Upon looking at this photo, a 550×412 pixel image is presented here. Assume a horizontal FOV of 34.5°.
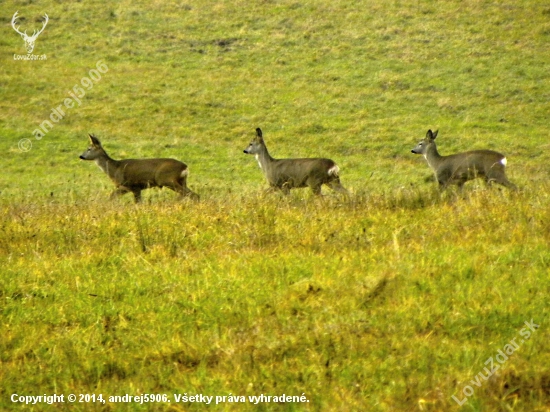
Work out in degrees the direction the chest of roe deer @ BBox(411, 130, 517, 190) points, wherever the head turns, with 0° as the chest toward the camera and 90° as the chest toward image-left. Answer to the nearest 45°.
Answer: approximately 90°

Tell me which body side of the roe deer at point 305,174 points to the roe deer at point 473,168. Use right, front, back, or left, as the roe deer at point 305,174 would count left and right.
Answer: back

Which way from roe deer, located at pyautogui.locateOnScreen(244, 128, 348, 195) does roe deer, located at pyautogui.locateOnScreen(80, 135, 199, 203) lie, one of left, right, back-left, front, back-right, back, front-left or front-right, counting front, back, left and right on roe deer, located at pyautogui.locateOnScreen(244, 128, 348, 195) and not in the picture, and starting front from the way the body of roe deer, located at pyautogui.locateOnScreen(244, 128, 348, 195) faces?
front

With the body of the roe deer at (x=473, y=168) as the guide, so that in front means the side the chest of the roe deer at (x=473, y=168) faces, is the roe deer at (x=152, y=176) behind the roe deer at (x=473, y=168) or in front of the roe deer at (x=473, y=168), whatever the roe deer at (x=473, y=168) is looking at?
in front

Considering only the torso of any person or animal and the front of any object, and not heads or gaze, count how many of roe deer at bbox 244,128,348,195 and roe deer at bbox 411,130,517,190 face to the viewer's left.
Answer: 2

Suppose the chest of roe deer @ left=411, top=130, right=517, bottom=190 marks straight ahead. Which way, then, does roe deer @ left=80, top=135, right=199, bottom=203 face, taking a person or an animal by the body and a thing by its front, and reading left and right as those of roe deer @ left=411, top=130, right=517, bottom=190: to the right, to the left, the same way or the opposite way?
the same way

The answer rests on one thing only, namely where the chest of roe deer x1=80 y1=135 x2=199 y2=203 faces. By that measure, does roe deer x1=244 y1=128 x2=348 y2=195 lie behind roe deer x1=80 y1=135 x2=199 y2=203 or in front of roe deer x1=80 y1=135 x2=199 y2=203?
behind

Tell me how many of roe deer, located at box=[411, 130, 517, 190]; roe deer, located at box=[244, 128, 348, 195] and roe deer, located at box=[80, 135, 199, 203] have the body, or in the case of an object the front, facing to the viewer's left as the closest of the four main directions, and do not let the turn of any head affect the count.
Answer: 3

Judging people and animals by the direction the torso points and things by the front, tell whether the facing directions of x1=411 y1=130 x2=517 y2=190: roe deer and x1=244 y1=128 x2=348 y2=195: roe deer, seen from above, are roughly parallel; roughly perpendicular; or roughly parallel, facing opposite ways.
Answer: roughly parallel

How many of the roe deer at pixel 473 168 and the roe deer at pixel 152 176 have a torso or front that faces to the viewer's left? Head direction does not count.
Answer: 2

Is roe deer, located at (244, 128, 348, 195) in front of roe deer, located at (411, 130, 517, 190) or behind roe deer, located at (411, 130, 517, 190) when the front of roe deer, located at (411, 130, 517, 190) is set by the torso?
in front

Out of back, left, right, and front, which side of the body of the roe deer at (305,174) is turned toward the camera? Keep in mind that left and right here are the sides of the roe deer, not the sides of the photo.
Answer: left

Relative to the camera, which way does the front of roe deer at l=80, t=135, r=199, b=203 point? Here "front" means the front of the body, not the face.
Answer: to the viewer's left
